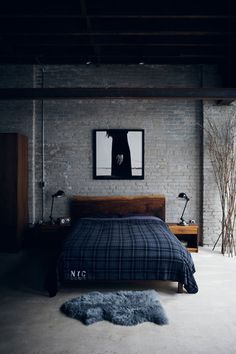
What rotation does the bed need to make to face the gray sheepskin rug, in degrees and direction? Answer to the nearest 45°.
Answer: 0° — it already faces it

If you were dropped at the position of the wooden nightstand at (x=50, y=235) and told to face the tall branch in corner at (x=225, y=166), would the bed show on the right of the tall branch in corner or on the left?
right

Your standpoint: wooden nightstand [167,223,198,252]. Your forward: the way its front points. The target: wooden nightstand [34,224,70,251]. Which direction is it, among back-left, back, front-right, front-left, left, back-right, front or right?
right

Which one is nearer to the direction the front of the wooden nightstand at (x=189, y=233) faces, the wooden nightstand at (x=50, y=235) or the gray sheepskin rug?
the gray sheepskin rug

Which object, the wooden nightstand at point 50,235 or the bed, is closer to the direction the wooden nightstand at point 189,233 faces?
the bed

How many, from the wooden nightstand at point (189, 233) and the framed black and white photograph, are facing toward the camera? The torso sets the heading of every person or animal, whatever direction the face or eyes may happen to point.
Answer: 2

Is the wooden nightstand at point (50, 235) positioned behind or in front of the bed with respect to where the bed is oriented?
behind

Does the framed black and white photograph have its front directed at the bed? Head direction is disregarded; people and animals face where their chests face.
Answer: yes

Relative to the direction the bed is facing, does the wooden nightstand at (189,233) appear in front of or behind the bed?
behind

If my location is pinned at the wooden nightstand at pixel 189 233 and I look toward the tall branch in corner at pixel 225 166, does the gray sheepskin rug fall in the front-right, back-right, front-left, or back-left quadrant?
back-right

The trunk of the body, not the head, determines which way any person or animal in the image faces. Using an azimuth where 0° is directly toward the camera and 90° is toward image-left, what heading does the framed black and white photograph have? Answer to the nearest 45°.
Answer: approximately 0°
